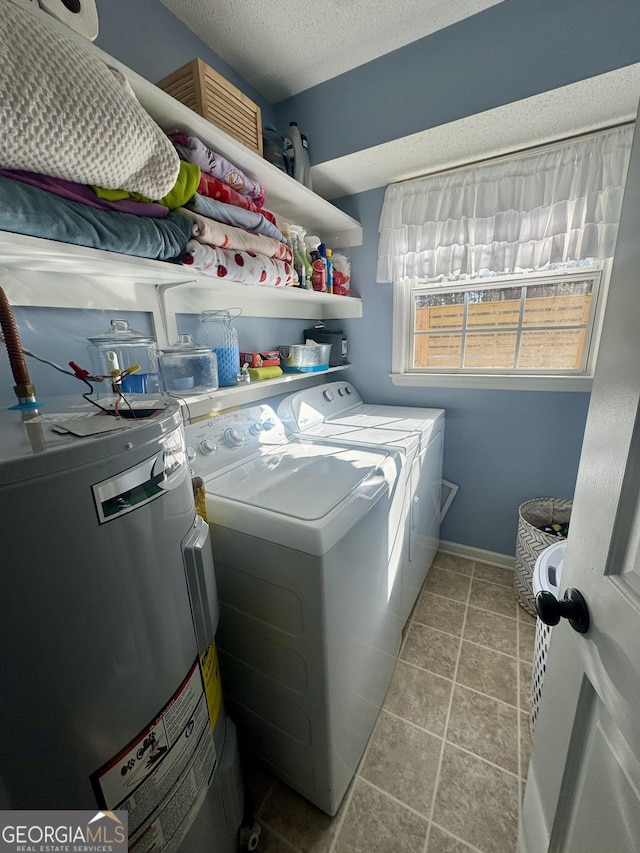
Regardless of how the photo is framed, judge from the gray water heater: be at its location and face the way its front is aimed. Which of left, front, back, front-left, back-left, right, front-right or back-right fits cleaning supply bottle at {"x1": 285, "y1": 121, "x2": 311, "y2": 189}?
left

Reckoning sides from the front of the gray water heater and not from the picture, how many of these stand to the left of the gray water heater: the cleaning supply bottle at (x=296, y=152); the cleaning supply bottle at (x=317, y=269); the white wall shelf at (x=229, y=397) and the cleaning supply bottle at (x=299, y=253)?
4

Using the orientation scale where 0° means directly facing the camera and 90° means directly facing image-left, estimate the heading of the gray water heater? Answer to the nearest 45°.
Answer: approximately 315°

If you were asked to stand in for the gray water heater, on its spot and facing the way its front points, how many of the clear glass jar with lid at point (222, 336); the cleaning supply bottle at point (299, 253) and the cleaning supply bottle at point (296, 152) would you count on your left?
3

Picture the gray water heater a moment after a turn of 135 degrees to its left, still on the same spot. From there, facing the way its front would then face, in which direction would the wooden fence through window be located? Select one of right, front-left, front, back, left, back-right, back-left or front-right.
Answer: right

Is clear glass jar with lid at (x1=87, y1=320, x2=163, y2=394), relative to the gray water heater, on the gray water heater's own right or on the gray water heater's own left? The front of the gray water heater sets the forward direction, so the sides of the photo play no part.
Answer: on the gray water heater's own left

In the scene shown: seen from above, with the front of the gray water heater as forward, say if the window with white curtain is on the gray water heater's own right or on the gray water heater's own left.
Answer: on the gray water heater's own left

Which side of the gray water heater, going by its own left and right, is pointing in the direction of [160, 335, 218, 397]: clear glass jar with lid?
left

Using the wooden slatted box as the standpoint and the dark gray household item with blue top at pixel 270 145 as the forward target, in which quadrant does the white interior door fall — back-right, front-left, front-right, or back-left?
back-right

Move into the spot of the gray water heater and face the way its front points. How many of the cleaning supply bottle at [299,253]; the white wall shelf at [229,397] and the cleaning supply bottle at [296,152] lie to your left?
3

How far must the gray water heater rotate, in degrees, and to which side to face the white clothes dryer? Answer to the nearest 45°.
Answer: approximately 45° to its left

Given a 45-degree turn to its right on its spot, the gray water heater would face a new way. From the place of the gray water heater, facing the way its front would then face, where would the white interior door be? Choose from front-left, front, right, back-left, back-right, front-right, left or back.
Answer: front-left
